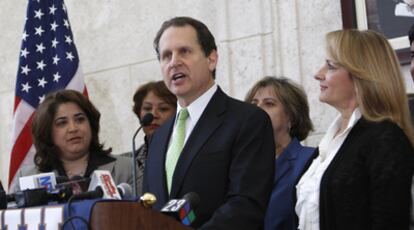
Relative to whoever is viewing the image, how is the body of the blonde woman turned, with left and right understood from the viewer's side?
facing to the left of the viewer

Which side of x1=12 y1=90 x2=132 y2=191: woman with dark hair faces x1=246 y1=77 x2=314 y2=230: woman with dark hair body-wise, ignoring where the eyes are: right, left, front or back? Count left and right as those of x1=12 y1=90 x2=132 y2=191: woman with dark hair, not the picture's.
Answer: left

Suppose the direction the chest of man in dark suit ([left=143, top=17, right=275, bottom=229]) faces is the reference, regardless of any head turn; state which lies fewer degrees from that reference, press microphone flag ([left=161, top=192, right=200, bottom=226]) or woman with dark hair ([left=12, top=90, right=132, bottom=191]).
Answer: the press microphone flag

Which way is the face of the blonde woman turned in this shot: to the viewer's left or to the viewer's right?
to the viewer's left
